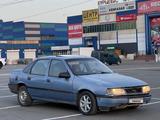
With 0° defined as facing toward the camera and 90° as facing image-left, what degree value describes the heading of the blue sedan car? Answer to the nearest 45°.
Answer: approximately 315°
